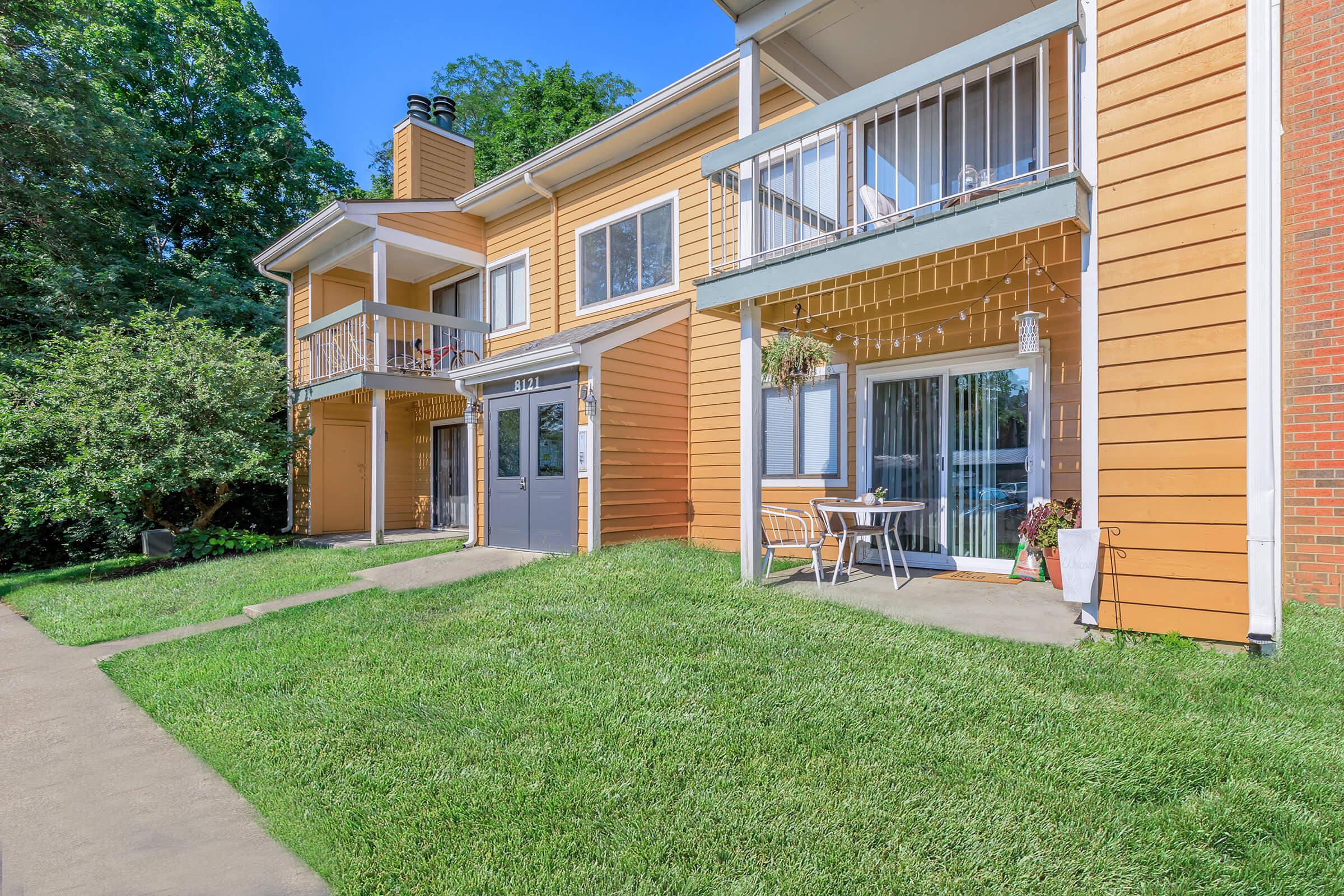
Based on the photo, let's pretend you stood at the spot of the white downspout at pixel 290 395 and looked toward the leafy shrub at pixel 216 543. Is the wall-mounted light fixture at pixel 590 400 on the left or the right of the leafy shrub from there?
left

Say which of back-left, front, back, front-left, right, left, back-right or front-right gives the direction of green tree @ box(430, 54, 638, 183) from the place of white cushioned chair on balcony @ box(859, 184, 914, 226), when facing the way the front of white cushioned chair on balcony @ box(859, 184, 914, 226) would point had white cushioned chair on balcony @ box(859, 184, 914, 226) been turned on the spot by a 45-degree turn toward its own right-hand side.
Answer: back-right

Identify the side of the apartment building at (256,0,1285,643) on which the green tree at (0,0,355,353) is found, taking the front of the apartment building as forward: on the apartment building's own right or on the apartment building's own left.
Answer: on the apartment building's own right

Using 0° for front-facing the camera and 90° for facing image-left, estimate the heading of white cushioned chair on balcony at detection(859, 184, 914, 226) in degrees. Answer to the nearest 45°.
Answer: approximately 315°

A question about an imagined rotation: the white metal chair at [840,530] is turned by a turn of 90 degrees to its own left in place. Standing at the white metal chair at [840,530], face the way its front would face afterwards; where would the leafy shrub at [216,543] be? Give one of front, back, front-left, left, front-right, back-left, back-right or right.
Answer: left

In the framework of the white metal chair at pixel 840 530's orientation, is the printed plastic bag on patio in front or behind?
in front

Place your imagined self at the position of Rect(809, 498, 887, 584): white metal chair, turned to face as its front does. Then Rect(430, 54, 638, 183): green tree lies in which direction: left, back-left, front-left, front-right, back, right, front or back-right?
back-left

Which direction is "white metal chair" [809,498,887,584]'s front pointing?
to the viewer's right
